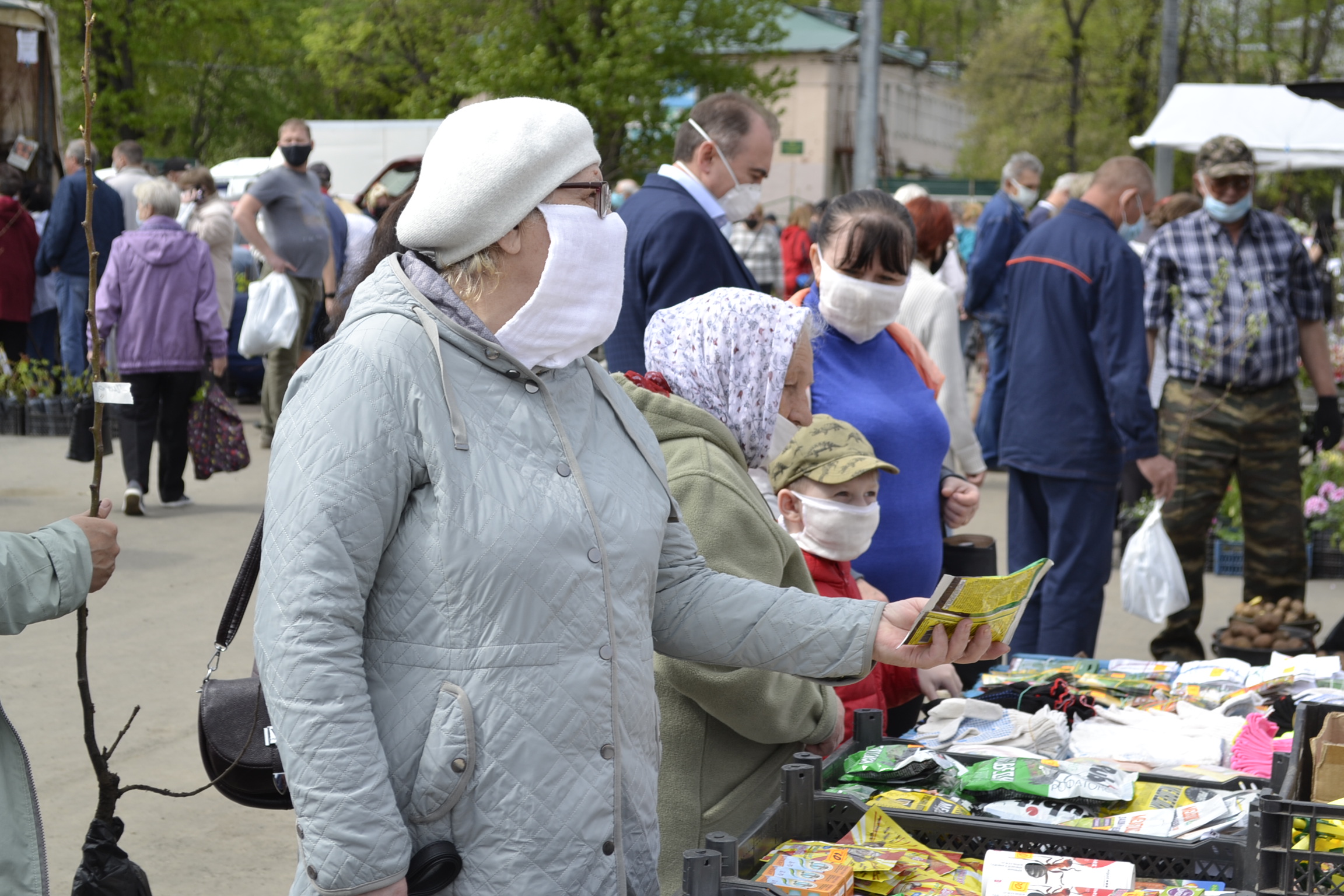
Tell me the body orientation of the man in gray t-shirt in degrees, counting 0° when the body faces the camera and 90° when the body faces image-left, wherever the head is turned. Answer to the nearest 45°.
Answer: approximately 315°

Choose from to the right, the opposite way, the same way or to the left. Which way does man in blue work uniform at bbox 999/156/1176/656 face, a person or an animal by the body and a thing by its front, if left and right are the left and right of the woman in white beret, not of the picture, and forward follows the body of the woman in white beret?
to the left

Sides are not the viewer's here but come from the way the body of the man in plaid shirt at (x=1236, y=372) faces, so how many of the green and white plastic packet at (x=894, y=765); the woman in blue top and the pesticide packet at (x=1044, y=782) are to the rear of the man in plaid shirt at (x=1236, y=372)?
0

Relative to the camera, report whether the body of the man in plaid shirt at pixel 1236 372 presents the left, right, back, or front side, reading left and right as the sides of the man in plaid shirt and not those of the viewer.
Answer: front

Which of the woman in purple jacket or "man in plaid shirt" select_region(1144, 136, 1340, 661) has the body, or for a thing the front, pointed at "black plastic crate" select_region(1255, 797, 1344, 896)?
the man in plaid shirt

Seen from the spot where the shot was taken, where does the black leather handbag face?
facing the viewer

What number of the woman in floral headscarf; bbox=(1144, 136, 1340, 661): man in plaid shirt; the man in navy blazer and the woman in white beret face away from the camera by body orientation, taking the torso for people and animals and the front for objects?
0

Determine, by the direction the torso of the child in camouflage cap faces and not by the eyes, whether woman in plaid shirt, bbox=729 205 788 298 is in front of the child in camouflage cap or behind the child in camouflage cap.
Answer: behind

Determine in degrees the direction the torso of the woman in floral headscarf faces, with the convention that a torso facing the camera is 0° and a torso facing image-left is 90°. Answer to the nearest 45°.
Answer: approximately 270°

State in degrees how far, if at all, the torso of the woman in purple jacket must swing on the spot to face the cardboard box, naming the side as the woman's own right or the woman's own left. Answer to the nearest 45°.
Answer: approximately 180°

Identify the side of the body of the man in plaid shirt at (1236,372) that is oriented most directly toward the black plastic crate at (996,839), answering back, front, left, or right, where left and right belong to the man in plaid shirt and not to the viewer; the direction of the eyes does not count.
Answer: front

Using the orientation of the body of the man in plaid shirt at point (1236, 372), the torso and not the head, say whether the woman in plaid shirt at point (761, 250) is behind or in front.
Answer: behind

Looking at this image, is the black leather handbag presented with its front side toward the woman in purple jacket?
no

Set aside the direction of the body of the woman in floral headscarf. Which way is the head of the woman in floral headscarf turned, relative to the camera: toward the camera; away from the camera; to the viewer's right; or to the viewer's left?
to the viewer's right

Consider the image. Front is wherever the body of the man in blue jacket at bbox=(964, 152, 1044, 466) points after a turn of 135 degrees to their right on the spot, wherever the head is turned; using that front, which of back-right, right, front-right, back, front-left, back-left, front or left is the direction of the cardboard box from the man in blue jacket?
front-left
